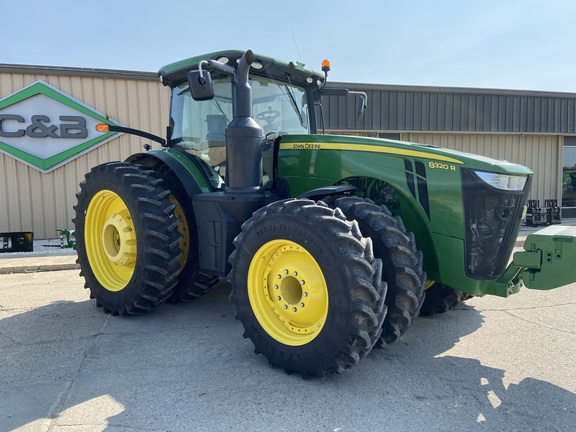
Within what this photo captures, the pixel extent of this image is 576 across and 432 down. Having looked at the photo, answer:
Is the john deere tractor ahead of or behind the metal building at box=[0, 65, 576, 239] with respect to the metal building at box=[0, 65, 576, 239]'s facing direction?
ahead

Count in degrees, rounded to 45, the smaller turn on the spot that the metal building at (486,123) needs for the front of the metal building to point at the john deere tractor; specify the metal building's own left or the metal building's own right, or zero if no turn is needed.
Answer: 0° — it already faces it

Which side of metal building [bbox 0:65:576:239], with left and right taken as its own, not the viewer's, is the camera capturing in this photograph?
front

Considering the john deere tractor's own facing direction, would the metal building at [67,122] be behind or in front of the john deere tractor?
behind

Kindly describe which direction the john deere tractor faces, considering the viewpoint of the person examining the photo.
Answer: facing the viewer and to the right of the viewer
